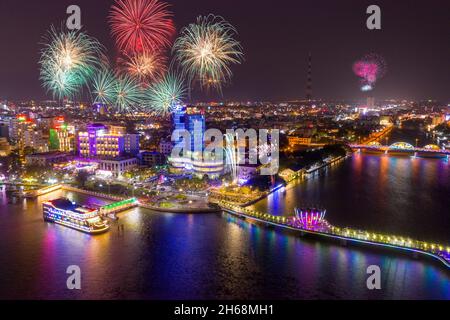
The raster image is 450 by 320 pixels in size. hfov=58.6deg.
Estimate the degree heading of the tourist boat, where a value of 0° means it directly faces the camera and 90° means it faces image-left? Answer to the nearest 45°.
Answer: approximately 315°

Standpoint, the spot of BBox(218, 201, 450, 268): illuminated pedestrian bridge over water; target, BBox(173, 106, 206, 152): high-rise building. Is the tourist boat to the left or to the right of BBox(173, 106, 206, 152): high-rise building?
left

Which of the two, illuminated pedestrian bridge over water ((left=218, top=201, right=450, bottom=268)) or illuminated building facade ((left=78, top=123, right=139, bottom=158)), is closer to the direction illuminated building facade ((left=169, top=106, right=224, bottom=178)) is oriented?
the illuminated pedestrian bridge over water

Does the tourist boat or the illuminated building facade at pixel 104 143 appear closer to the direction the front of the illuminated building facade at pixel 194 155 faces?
the tourist boat

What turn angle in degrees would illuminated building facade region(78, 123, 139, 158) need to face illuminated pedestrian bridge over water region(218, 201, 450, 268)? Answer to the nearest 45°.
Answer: approximately 45° to its left

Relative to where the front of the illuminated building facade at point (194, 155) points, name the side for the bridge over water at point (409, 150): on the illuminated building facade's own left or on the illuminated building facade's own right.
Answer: on the illuminated building facade's own left

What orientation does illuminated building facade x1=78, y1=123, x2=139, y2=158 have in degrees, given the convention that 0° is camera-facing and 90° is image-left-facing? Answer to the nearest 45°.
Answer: approximately 0°

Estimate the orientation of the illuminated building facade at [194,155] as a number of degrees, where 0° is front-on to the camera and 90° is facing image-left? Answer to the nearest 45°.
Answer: approximately 0°

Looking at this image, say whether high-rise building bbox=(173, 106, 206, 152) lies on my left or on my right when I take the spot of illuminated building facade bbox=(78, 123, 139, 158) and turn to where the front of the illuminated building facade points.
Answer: on my left
